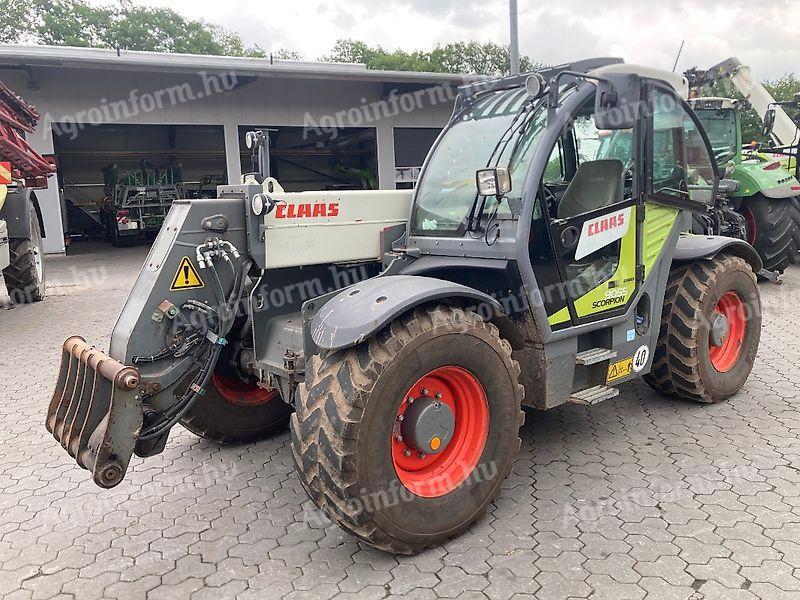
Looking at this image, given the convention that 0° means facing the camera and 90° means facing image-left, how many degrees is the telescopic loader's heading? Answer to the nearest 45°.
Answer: approximately 45°

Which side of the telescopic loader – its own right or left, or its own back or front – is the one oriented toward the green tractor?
back

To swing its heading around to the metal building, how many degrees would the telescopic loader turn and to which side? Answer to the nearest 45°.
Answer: approximately 135° to its right
